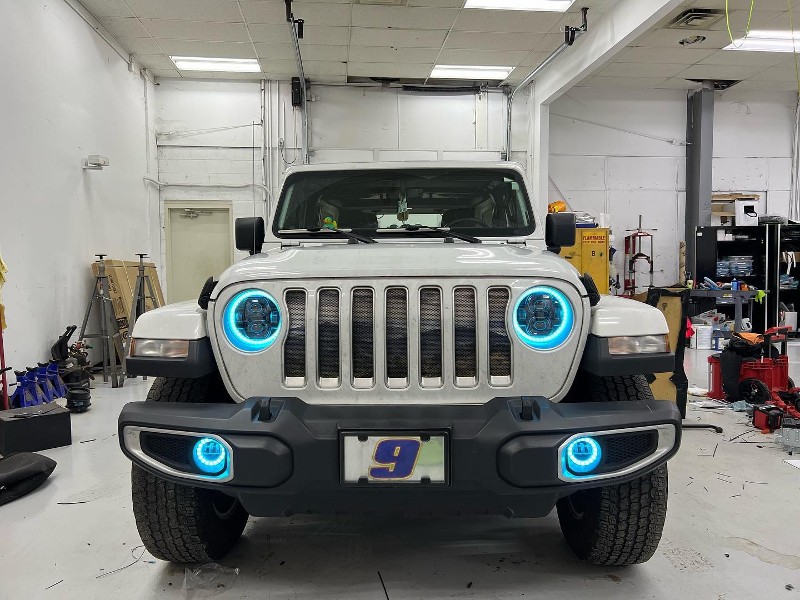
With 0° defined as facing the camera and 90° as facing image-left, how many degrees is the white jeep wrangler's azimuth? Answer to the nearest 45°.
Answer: approximately 0°

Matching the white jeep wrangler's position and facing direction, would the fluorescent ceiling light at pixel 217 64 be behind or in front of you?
behind

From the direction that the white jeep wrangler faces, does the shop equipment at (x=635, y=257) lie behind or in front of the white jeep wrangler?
behind

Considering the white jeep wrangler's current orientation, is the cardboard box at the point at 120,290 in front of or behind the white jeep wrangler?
behind

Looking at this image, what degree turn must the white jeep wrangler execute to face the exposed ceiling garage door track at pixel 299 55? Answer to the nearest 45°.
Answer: approximately 180°

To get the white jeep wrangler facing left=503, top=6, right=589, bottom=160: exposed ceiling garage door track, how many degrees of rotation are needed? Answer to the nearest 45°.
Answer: approximately 180°

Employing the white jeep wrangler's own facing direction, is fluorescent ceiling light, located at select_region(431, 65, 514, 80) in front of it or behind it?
behind

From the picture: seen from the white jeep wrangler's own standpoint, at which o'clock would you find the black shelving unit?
The black shelving unit is roughly at 7 o'clock from the white jeep wrangler.
